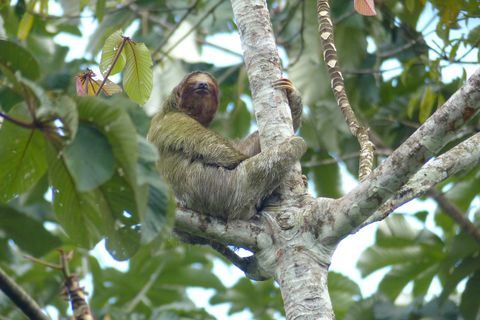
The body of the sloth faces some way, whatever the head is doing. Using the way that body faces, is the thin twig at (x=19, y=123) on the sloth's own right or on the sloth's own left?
on the sloth's own right

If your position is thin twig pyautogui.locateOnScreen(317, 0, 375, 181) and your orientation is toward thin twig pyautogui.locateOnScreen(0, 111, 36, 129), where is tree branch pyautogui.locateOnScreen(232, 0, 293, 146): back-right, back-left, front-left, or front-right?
front-right
